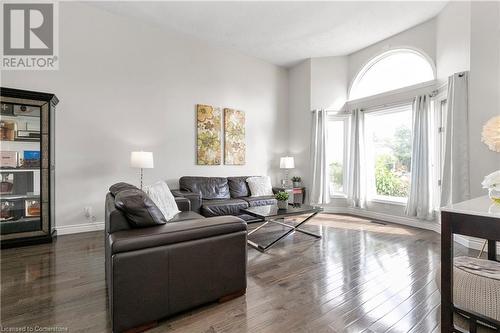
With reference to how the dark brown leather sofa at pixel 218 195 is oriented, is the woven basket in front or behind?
in front

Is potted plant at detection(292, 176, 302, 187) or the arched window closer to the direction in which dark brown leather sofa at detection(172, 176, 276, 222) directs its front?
the arched window

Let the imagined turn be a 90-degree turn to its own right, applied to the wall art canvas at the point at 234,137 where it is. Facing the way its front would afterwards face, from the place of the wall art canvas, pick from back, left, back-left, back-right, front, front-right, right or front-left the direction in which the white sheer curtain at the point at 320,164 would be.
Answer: back-left

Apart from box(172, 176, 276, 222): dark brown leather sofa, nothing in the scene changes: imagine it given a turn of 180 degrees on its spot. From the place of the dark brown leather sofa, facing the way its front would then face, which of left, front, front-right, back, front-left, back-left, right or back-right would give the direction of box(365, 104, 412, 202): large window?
back-right

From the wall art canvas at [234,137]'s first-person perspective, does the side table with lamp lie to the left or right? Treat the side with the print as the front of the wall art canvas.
on its left

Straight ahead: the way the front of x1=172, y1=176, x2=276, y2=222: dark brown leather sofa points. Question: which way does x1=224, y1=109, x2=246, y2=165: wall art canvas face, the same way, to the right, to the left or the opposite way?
the same way

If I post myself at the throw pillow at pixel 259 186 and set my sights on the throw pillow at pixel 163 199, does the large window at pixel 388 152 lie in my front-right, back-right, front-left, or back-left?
back-left

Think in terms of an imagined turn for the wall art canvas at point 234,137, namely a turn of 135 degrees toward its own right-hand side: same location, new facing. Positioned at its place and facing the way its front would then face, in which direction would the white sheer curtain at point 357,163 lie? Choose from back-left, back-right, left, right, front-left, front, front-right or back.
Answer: back

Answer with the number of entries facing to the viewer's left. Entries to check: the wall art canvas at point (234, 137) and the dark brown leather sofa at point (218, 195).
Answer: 0

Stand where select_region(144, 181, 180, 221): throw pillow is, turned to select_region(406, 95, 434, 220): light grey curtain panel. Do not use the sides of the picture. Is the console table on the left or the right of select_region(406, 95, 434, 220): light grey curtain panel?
right

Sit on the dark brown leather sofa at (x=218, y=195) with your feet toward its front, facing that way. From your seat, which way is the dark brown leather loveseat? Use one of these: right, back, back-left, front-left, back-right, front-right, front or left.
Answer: front-right

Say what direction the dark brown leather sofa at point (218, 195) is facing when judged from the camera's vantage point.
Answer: facing the viewer and to the right of the viewer
